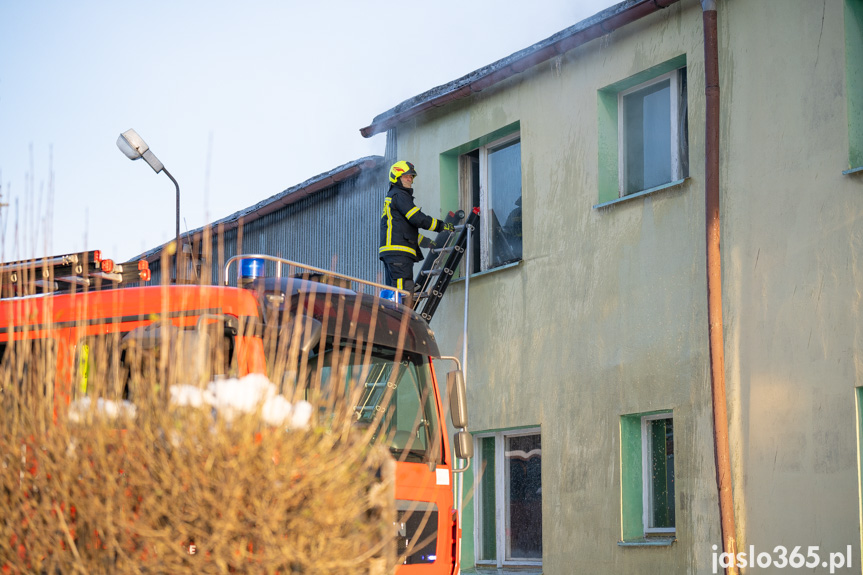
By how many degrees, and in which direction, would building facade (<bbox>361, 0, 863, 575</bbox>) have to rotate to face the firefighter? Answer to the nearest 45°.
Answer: approximately 90° to its right

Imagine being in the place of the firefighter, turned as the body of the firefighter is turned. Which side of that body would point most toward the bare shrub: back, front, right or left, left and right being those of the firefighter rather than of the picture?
right

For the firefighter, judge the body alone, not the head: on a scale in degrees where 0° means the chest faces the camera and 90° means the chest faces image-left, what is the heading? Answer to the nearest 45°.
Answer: approximately 270°

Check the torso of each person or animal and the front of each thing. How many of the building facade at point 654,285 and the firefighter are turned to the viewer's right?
1

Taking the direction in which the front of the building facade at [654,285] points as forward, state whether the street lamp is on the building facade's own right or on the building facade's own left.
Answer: on the building facade's own right
